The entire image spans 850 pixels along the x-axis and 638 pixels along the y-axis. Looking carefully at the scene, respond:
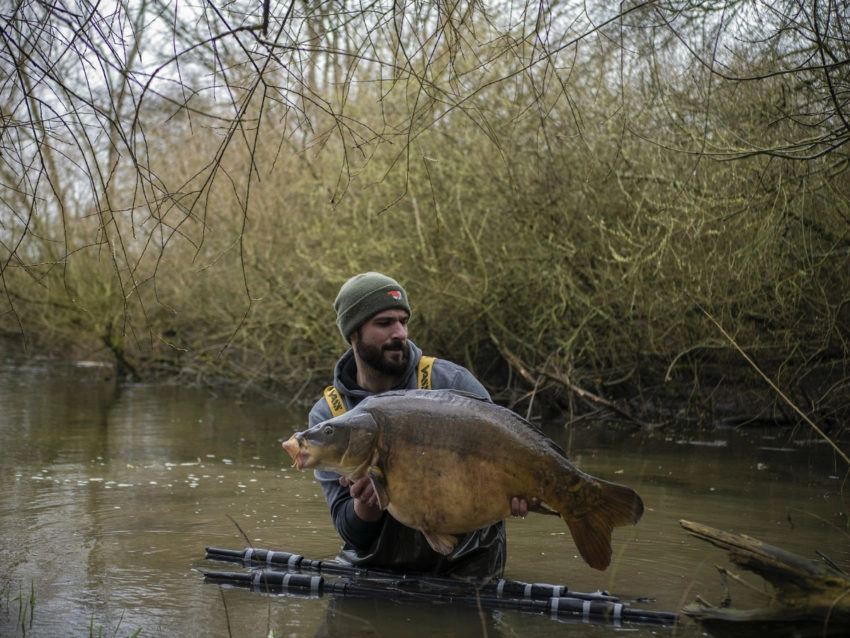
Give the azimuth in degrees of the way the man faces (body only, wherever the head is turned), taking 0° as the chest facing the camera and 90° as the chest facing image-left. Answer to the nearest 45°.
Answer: approximately 0°

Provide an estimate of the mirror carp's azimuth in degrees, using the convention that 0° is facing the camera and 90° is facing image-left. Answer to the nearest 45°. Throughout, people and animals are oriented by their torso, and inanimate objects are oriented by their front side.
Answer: approximately 90°

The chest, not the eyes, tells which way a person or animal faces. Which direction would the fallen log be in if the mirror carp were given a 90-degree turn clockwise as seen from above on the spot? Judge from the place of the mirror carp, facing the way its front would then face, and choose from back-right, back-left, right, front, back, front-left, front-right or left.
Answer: right

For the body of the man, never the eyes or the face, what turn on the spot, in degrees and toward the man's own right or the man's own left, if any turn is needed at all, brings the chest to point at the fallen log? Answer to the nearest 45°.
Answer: approximately 45° to the man's own left
